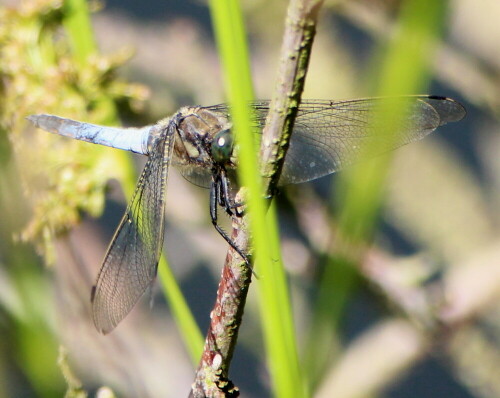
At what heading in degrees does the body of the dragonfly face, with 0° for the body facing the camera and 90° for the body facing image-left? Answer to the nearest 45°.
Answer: approximately 315°
